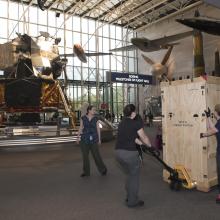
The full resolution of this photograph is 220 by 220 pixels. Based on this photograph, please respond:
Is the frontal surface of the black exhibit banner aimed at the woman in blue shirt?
yes

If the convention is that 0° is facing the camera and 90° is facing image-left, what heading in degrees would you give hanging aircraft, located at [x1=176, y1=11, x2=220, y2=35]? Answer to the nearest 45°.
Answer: approximately 90°

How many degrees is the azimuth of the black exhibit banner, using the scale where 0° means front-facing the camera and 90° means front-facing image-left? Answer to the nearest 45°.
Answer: approximately 0°

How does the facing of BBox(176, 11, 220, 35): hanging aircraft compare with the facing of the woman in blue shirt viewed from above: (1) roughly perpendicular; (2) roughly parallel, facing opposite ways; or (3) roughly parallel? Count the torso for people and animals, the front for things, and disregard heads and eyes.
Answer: roughly perpendicular

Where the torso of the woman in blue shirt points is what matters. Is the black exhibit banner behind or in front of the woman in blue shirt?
behind

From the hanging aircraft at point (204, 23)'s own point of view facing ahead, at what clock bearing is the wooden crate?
The wooden crate is roughly at 9 o'clock from the hanging aircraft.

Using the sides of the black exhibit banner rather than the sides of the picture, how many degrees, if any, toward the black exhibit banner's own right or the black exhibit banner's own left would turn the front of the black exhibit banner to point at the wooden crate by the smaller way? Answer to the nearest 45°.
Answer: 0° — it already faces it

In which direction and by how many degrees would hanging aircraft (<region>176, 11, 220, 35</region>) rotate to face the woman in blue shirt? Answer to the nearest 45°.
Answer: approximately 45° to its left

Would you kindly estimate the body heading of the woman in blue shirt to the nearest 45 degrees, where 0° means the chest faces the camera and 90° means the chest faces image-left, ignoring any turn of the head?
approximately 0°

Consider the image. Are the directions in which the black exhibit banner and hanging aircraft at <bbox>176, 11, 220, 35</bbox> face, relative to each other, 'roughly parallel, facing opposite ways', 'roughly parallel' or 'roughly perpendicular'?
roughly perpendicular
